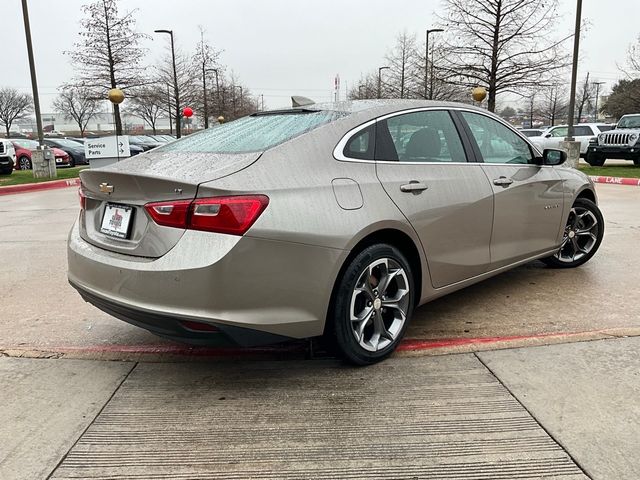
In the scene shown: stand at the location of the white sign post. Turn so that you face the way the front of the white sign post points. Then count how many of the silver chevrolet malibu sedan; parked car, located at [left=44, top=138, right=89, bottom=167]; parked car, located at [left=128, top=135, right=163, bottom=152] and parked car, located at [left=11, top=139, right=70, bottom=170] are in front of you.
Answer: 1

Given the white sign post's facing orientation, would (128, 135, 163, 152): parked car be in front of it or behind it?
behind

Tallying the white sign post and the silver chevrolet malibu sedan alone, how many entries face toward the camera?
1

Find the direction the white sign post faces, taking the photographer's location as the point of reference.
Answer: facing the viewer

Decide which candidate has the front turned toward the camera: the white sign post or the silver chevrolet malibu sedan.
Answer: the white sign post

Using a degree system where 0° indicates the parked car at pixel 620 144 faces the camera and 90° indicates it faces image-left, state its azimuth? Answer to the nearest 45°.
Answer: approximately 45°

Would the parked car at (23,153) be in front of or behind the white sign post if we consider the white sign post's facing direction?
behind

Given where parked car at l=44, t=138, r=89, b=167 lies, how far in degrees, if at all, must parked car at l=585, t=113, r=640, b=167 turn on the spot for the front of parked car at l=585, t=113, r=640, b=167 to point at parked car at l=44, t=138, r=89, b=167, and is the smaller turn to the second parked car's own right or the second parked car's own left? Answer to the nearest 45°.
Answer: approximately 45° to the second parked car's own right

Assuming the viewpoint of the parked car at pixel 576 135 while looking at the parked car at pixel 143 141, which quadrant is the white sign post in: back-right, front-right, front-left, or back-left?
front-left

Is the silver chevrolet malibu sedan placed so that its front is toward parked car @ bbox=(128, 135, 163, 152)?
no

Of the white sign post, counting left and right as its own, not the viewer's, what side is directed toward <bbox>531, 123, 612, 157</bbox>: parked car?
left

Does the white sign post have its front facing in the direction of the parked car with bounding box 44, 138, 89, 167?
no

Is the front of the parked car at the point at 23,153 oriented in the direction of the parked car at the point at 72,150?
no

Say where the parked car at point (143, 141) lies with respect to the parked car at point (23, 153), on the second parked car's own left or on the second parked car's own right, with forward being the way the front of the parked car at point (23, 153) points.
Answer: on the second parked car's own left

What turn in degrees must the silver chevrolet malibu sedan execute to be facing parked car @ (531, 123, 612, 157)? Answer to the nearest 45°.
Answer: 0° — it already faces it

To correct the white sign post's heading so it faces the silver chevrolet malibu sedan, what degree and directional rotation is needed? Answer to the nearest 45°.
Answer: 0° — it already faces it

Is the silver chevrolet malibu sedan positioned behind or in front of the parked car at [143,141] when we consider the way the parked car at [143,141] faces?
in front

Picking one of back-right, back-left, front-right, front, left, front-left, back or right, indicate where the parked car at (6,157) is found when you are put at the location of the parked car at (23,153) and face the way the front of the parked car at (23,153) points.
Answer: front-right
